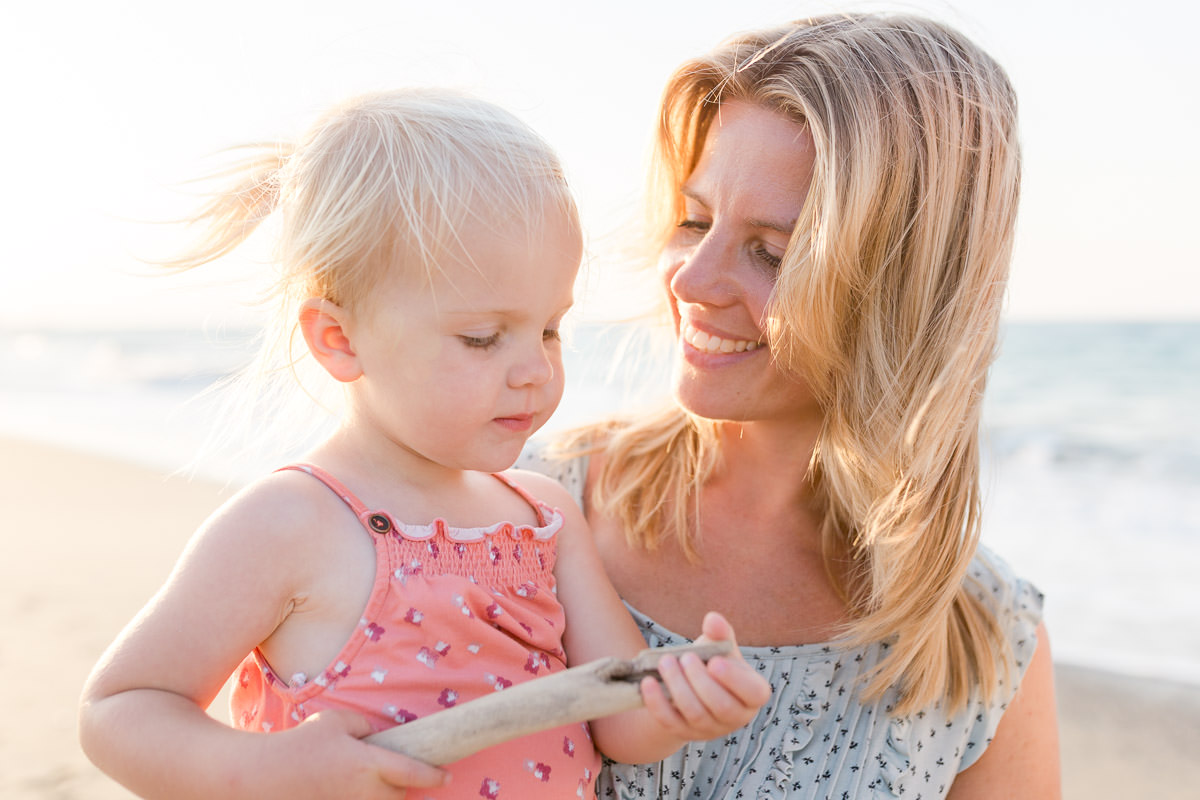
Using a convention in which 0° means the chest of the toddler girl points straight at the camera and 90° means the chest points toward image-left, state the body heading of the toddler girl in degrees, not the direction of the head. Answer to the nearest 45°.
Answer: approximately 315°

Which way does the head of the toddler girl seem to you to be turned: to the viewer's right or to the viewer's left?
to the viewer's right
